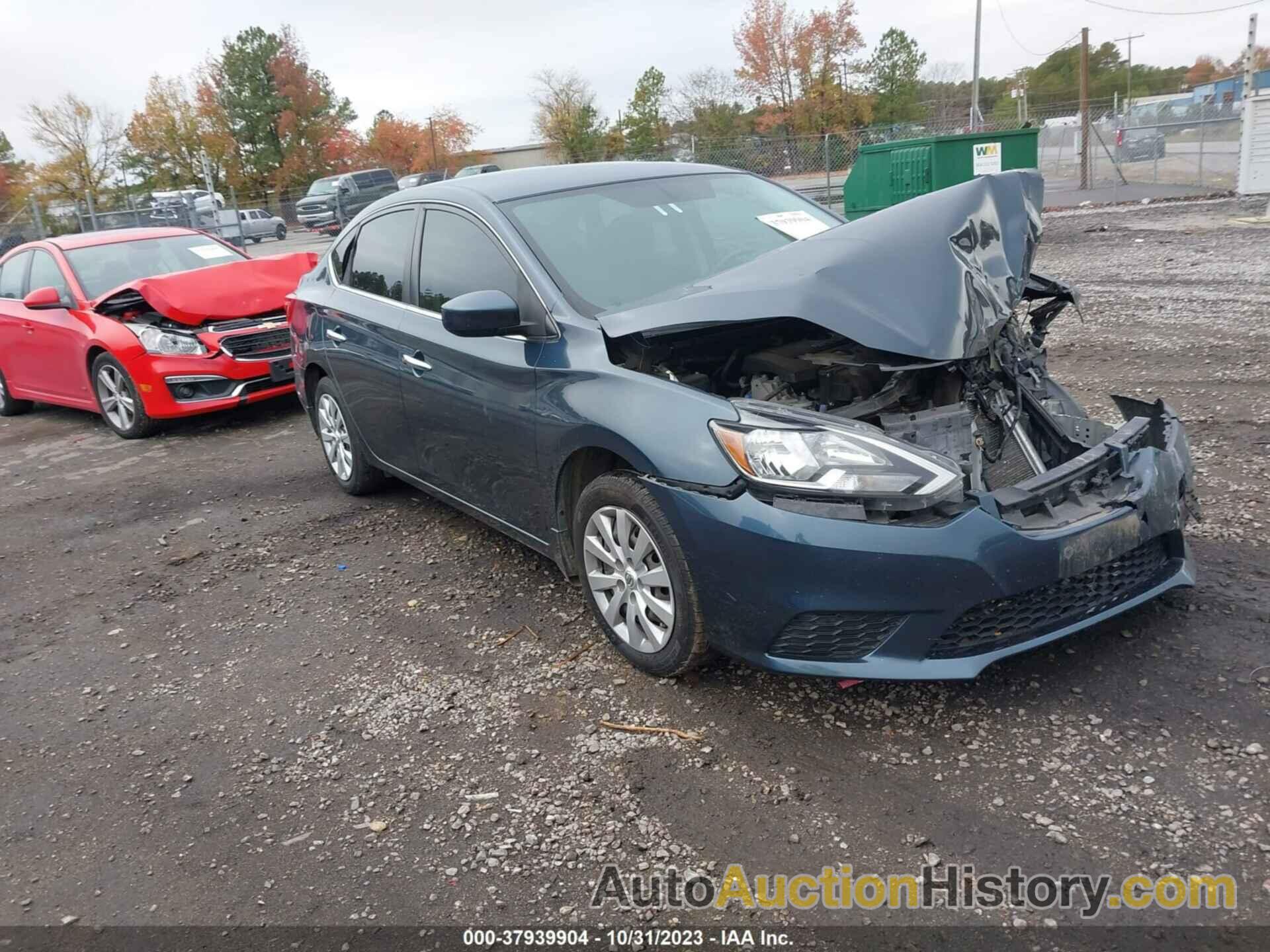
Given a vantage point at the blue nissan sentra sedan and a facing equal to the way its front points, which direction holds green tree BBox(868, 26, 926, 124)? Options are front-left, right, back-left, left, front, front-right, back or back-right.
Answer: back-left

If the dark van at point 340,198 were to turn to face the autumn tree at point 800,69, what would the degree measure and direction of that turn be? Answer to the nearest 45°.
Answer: approximately 180°

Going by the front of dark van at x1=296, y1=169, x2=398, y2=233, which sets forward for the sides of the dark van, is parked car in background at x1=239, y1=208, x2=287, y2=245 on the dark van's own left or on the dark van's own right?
on the dark van's own right

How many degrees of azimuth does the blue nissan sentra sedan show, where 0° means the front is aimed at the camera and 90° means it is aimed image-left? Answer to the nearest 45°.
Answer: approximately 315°

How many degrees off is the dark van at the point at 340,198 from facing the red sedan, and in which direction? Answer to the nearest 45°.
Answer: approximately 45° to its left

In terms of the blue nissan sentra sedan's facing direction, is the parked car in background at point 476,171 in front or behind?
behind

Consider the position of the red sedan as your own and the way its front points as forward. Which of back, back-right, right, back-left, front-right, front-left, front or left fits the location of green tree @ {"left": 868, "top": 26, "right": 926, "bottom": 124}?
left

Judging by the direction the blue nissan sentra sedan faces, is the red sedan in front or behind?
behind

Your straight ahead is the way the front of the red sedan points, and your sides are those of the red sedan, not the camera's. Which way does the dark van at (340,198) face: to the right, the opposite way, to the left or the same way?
to the right

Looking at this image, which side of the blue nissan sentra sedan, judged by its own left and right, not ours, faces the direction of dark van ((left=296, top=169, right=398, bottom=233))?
back

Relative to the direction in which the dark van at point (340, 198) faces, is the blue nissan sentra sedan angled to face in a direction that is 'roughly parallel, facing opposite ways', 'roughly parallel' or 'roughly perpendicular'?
roughly perpendicular

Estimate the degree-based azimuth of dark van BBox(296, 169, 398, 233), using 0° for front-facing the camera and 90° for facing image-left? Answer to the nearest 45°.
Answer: approximately 45°
